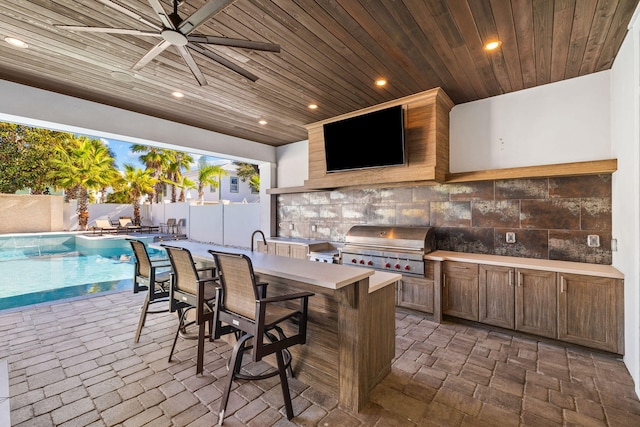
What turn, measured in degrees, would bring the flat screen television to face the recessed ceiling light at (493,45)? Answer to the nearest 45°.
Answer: approximately 90° to its left

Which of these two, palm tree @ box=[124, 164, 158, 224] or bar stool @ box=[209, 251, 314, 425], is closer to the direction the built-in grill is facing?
the bar stool

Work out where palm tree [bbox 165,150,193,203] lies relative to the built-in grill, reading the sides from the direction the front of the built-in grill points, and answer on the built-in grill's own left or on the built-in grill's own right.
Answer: on the built-in grill's own right

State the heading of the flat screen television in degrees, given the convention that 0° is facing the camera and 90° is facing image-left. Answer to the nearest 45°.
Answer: approximately 45°

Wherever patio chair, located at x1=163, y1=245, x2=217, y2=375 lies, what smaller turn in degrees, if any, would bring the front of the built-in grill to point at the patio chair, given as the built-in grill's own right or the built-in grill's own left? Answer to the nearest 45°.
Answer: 0° — it already faces it

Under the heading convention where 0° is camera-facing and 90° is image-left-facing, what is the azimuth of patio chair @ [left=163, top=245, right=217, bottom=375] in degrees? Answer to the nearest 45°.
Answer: approximately 225°

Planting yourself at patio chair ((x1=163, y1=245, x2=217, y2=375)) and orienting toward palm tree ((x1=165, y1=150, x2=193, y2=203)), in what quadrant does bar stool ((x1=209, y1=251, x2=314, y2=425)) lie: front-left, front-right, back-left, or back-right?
back-right

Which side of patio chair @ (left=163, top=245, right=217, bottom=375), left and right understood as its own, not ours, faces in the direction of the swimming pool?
left

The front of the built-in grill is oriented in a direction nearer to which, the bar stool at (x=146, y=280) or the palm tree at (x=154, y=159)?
the bar stool

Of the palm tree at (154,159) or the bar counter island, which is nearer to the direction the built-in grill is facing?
the bar counter island

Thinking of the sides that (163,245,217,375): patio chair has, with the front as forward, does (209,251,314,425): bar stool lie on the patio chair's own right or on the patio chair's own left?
on the patio chair's own right
